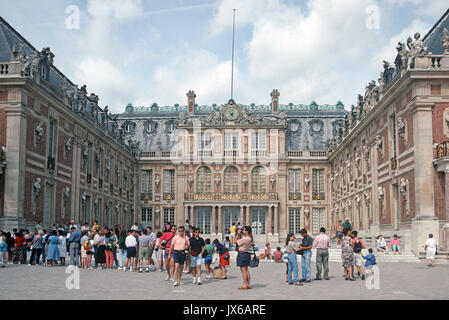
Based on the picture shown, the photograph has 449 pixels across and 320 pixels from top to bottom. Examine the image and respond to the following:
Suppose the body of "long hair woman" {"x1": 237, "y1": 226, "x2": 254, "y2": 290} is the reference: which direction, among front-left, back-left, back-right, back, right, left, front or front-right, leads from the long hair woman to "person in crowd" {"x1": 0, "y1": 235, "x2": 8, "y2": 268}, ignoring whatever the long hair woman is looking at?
front-right

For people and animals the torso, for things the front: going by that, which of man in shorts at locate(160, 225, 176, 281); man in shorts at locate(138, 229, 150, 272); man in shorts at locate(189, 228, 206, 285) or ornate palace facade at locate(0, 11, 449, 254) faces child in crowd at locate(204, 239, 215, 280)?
the ornate palace facade

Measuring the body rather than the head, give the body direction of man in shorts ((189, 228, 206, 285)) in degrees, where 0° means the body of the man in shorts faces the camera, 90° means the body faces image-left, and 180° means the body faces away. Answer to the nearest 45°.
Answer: approximately 0°

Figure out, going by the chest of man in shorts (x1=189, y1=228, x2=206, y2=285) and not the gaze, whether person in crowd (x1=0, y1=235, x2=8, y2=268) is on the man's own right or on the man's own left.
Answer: on the man's own right

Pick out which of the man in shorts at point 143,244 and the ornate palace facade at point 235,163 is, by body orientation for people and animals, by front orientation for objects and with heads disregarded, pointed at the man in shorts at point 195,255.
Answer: the ornate palace facade
